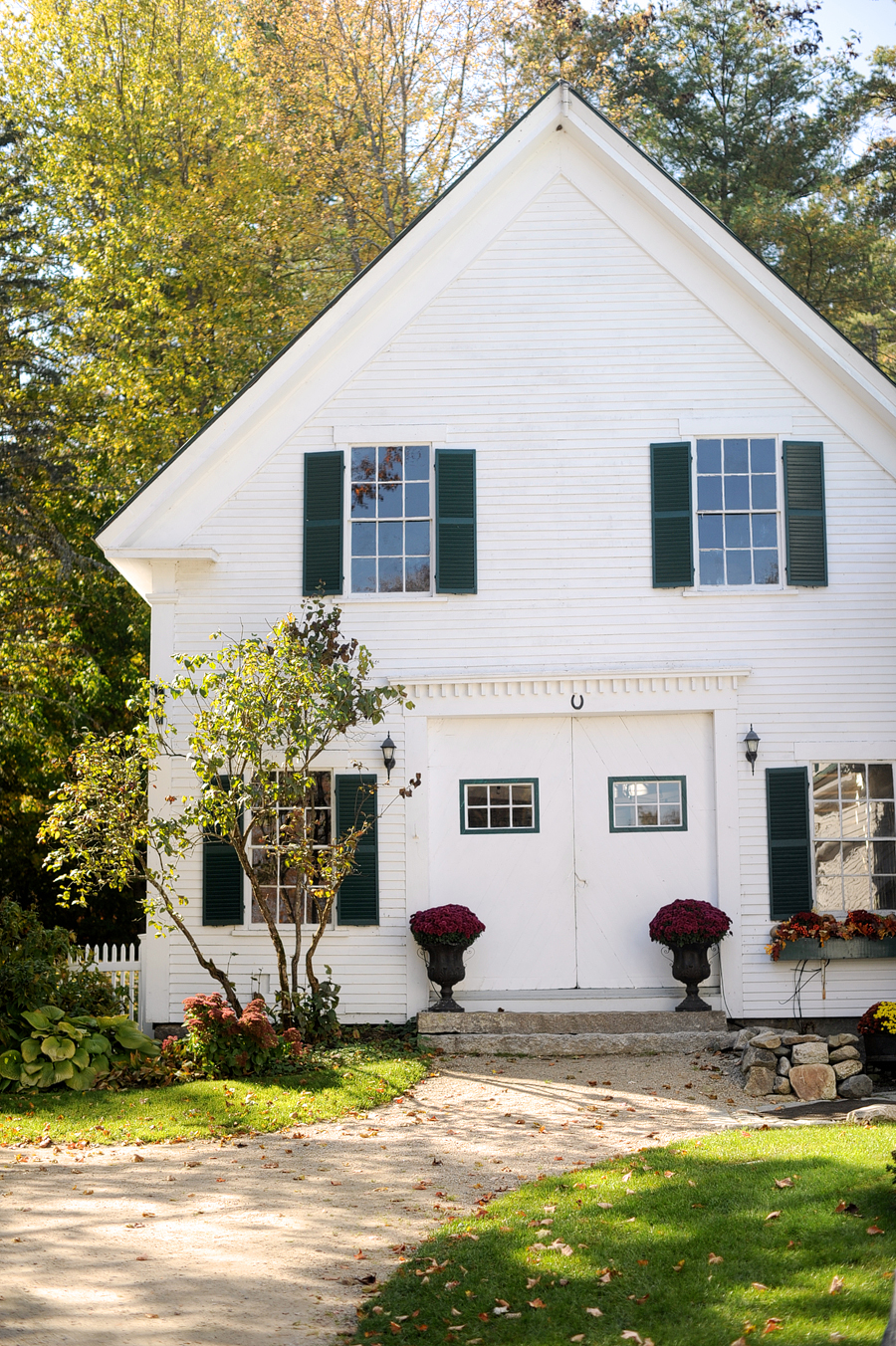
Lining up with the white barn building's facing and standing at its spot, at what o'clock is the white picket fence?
The white picket fence is roughly at 3 o'clock from the white barn building.

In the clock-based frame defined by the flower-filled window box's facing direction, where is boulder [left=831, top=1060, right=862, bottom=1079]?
The boulder is roughly at 12 o'clock from the flower-filled window box.

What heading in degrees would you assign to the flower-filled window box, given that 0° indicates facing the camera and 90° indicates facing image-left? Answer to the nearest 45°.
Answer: approximately 0°

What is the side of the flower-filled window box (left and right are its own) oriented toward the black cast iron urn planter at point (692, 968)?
right

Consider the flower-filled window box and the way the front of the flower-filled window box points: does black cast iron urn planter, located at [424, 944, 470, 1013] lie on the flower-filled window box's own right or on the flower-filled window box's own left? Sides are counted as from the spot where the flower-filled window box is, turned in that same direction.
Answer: on the flower-filled window box's own right

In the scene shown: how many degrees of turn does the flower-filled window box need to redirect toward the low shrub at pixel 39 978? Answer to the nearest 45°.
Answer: approximately 90° to its right
